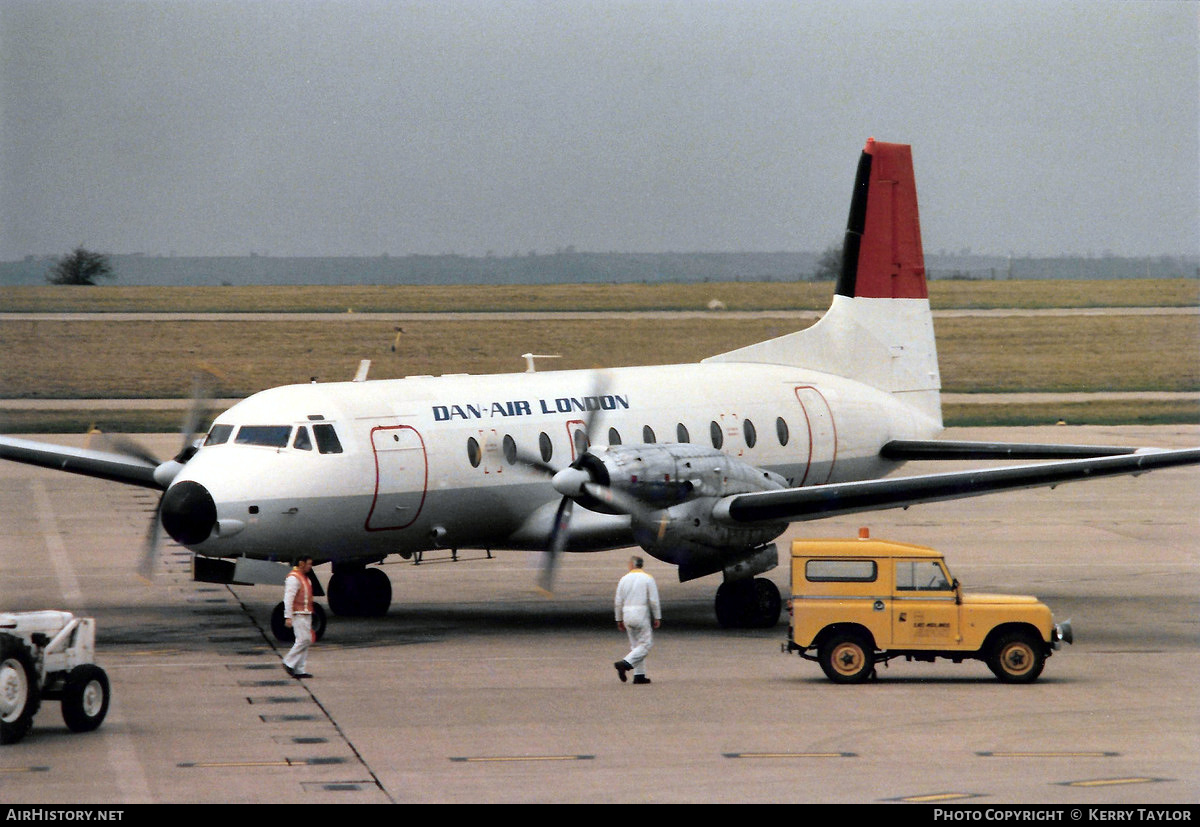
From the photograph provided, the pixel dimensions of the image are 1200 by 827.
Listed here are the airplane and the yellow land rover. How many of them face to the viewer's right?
1

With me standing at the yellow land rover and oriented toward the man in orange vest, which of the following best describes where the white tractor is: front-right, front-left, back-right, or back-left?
front-left

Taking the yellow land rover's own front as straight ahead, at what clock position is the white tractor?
The white tractor is roughly at 5 o'clock from the yellow land rover.

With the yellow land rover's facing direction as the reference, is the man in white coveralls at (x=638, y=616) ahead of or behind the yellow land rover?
behind

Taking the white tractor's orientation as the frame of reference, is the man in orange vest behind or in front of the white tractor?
in front

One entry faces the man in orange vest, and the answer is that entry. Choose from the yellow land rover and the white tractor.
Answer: the white tractor

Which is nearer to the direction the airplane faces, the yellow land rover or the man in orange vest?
the man in orange vest

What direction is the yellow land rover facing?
to the viewer's right

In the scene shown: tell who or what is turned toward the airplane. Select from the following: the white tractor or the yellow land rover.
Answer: the white tractor

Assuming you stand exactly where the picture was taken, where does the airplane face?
facing the viewer and to the left of the viewer

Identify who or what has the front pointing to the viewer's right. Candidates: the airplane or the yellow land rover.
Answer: the yellow land rover

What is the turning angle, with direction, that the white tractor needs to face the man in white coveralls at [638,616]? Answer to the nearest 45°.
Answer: approximately 45° to its right

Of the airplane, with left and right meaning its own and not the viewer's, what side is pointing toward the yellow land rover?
left

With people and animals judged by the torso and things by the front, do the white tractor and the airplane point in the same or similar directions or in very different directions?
very different directions
